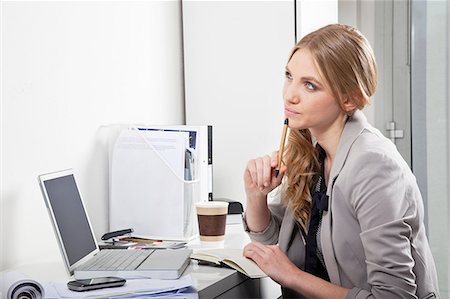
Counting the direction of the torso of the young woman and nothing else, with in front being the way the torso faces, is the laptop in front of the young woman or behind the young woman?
in front

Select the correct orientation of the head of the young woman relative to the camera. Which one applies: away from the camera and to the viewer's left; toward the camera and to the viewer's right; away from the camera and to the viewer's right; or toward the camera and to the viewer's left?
toward the camera and to the viewer's left

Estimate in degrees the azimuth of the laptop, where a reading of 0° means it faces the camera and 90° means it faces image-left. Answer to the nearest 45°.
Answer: approximately 270°

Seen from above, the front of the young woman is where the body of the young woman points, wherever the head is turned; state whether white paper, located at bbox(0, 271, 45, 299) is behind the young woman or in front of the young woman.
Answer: in front

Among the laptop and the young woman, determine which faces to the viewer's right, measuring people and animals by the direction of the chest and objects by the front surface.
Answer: the laptop

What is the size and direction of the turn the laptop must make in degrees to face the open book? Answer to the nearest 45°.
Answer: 0° — it already faces it

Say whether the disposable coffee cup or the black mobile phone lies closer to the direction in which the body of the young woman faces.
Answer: the black mobile phone

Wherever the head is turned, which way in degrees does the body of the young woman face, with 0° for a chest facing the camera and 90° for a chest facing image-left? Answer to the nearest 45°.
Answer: approximately 45°

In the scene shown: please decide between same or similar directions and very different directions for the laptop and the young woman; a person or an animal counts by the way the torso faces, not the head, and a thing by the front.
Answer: very different directions

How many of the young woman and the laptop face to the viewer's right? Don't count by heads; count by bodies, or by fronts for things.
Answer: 1
